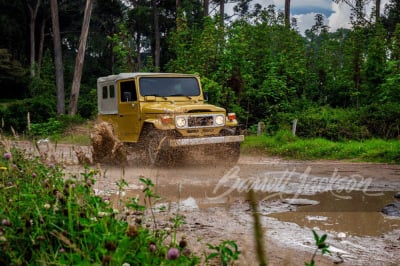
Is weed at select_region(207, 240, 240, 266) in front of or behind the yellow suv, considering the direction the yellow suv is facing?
in front

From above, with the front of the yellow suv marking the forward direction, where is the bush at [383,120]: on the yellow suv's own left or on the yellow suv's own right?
on the yellow suv's own left

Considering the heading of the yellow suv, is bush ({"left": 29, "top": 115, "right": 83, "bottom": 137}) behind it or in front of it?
behind

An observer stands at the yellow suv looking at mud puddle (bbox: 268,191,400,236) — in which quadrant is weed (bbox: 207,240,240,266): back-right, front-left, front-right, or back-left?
front-right

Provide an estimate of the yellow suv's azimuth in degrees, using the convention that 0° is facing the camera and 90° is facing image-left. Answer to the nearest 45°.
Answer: approximately 315°

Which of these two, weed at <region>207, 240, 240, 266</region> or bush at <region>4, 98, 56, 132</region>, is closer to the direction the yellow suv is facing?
the weed

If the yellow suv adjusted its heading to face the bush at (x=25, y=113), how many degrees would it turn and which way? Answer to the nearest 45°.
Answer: approximately 180°

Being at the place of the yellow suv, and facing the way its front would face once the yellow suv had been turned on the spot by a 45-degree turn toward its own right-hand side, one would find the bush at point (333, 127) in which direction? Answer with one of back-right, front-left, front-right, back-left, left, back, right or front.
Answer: back-left

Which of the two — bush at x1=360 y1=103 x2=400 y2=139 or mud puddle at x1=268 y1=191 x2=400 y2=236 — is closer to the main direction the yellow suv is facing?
the mud puddle

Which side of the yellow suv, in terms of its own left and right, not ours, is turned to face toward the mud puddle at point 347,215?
front

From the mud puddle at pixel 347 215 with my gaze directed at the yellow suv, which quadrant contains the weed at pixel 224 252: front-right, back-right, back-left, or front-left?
back-left

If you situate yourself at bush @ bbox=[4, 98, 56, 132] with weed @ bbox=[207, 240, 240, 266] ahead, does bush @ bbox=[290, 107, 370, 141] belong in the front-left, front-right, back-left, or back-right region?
front-left
